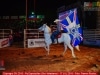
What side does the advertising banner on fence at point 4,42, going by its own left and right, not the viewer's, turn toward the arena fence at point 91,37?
left

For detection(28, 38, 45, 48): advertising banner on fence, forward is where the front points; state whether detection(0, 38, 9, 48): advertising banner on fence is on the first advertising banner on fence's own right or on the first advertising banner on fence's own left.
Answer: on the first advertising banner on fence's own right

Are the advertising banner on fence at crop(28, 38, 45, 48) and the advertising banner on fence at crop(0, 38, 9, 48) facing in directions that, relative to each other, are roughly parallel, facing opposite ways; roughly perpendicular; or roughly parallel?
roughly parallel

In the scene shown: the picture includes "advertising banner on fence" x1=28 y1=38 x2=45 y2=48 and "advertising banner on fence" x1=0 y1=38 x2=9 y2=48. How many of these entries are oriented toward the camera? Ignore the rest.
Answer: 2

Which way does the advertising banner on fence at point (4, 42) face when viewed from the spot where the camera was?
facing the viewer
